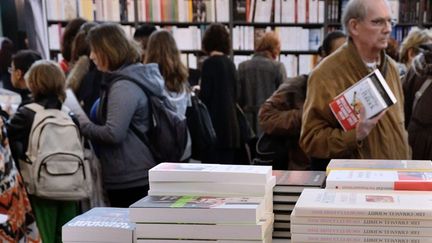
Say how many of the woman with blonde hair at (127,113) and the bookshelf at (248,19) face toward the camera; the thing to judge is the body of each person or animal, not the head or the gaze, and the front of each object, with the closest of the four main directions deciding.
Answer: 1

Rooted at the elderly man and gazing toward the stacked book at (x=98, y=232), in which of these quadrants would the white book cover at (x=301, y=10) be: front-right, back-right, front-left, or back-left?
back-right

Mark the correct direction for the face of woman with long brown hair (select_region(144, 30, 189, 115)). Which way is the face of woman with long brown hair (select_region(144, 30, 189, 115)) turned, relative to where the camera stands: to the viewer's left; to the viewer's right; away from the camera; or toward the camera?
away from the camera

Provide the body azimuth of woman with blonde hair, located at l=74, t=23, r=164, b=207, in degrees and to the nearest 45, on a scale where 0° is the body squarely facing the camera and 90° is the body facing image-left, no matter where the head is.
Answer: approximately 90°

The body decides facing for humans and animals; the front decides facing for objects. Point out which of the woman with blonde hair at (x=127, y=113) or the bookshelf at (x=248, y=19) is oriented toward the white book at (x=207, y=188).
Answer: the bookshelf

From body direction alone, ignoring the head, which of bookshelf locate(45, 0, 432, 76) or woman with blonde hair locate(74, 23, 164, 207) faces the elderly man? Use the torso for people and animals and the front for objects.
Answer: the bookshelf

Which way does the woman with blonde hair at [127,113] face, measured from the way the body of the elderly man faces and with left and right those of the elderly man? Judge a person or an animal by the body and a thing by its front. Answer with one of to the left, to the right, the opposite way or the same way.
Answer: to the right

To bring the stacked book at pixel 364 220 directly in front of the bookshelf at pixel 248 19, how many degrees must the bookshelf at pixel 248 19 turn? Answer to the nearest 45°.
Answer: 0° — it already faces it

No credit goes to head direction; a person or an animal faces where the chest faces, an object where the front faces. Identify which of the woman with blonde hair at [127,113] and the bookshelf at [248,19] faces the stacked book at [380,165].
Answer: the bookshelf

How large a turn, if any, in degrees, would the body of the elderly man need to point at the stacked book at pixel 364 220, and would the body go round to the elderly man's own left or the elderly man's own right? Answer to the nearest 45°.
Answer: approximately 45° to the elderly man's own right

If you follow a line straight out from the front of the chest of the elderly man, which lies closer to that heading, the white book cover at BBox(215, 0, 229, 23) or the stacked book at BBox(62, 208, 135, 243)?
the stacked book

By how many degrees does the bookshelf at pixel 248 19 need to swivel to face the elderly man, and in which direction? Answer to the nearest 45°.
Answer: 0° — it already faces them
